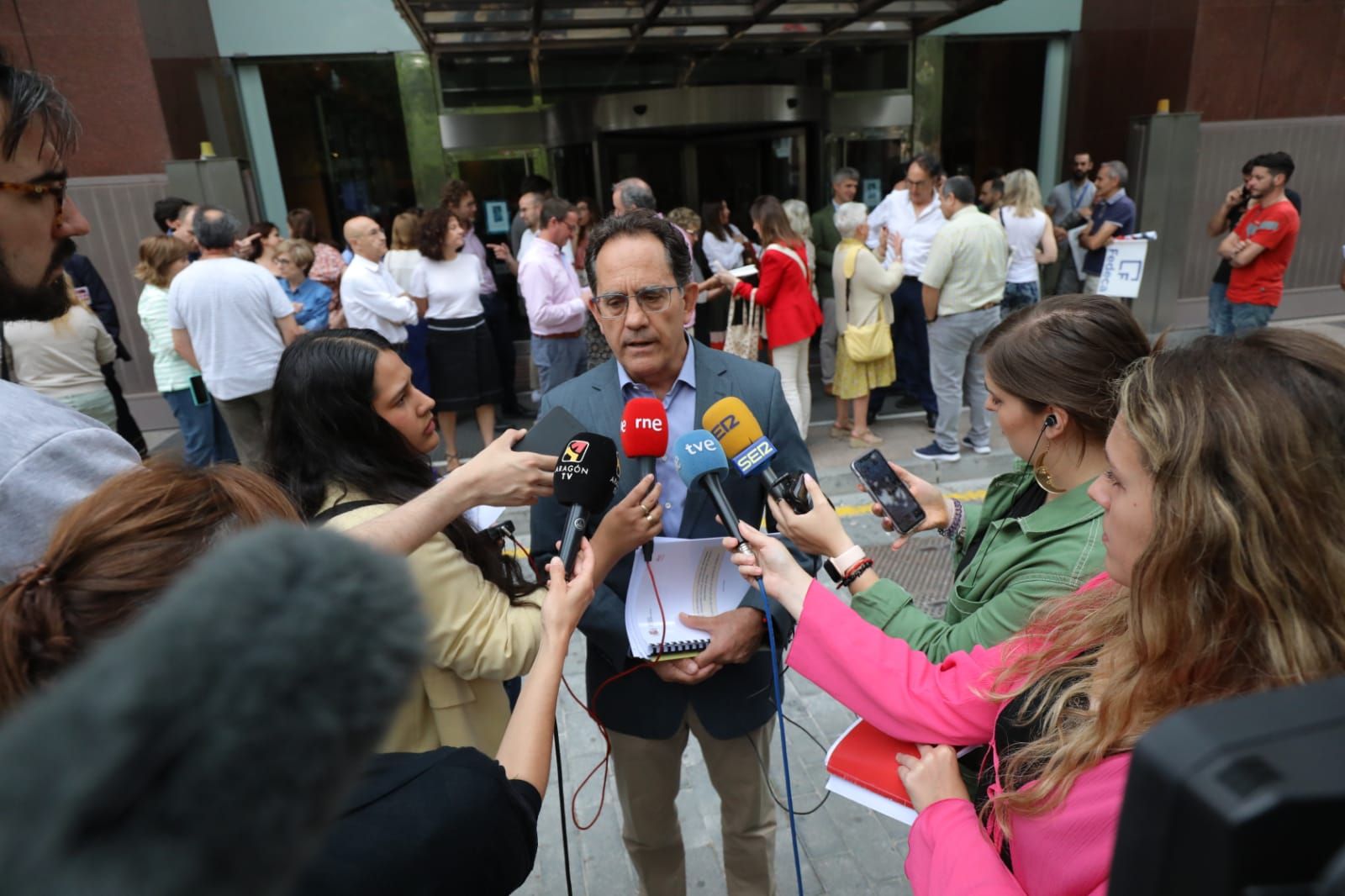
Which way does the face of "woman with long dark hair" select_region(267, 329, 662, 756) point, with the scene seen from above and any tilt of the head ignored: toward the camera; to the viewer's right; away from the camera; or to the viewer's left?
to the viewer's right

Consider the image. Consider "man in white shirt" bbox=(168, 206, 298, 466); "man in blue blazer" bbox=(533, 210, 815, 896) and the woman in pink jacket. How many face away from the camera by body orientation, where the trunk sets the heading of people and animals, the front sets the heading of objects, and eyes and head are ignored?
1

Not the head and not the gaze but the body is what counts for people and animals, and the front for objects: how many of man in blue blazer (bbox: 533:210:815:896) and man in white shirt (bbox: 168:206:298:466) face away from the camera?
1

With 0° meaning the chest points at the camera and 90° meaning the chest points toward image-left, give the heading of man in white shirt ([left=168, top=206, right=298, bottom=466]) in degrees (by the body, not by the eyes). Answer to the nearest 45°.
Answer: approximately 180°

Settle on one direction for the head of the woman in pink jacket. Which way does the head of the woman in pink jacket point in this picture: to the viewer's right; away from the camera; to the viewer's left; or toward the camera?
to the viewer's left

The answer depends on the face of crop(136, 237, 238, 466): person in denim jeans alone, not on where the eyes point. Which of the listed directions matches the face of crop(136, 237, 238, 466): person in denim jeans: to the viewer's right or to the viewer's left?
to the viewer's right

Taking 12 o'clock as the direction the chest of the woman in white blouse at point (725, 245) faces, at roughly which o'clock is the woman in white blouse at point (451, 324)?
the woman in white blouse at point (451, 324) is roughly at 3 o'clock from the woman in white blouse at point (725, 245).

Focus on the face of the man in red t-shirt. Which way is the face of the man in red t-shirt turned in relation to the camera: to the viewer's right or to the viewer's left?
to the viewer's left

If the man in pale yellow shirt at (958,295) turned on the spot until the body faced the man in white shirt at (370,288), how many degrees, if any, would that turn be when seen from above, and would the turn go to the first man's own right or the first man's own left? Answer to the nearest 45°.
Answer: approximately 45° to the first man's own left

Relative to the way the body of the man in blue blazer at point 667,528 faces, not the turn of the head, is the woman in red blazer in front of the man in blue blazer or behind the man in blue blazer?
behind

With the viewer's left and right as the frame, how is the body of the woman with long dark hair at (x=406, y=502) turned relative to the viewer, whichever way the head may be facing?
facing to the right of the viewer

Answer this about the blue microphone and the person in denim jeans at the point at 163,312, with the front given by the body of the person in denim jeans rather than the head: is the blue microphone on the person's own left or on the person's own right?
on the person's own right

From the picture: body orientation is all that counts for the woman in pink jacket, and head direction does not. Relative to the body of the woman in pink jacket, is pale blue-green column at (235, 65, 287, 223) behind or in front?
in front

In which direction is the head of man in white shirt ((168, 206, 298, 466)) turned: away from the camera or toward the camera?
away from the camera

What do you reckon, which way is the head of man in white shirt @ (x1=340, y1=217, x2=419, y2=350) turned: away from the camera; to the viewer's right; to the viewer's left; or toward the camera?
to the viewer's right

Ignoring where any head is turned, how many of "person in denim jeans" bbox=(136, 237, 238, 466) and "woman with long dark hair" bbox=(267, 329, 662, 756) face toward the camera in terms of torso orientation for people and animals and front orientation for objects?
0
